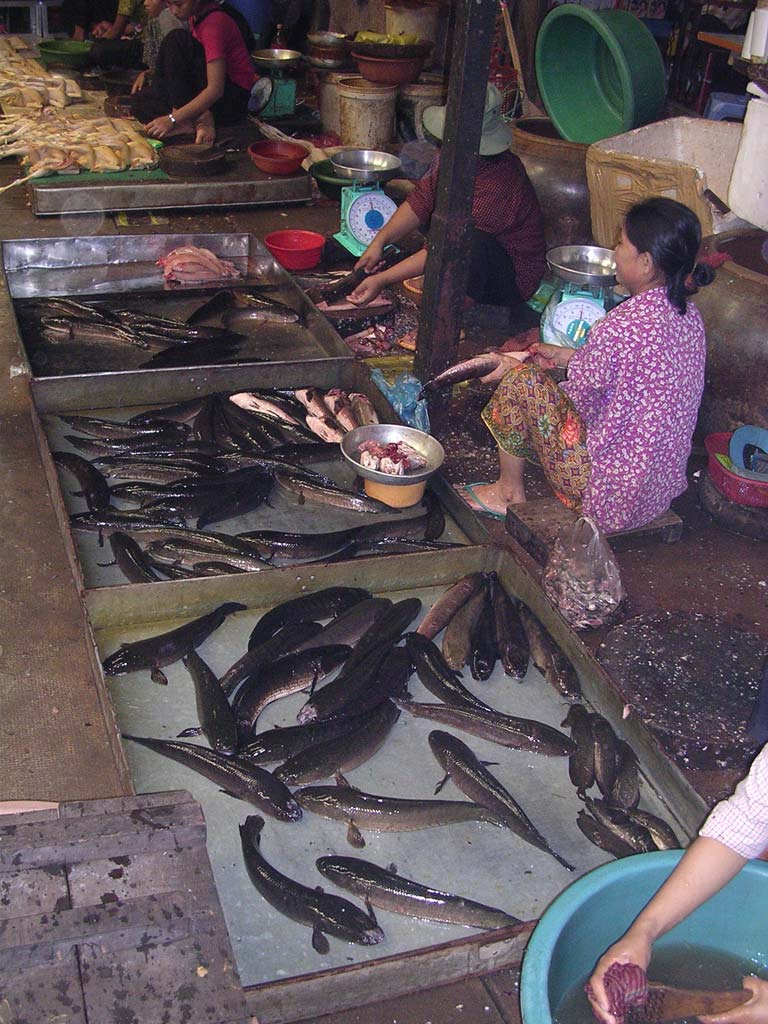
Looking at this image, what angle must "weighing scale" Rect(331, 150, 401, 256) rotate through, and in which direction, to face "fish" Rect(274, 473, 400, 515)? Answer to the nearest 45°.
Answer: approximately 45° to its right

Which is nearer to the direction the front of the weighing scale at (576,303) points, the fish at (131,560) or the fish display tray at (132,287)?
the fish

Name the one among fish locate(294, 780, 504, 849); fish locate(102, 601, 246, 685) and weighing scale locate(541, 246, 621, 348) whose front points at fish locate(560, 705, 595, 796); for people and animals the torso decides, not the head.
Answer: the weighing scale

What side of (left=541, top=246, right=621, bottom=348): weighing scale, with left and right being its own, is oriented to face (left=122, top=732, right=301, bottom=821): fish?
front

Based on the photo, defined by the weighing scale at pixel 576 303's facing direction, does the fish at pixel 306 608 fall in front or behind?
in front

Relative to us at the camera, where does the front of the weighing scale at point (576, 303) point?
facing the viewer

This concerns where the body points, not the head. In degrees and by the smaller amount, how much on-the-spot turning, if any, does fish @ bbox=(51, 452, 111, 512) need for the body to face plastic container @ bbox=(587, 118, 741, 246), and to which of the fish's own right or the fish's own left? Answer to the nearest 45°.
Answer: approximately 90° to the fish's own left

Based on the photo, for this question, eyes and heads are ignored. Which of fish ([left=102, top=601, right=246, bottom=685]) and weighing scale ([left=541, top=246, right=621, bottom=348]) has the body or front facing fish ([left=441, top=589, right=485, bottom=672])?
the weighing scale

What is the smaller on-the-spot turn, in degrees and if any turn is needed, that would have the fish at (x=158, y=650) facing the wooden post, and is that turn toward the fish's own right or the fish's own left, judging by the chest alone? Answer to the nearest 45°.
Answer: approximately 180°

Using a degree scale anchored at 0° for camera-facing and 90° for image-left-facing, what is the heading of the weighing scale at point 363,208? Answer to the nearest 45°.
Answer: approximately 315°

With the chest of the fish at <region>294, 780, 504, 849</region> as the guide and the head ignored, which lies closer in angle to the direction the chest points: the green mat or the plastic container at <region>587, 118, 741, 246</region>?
the green mat
